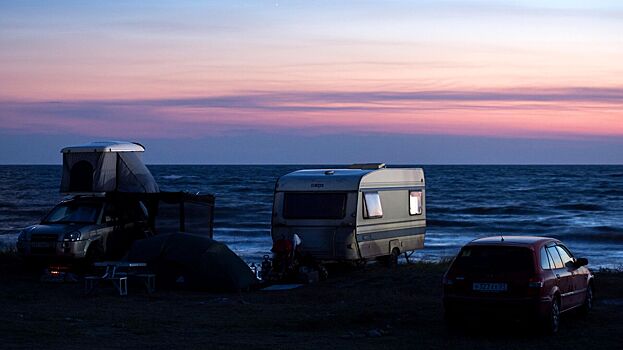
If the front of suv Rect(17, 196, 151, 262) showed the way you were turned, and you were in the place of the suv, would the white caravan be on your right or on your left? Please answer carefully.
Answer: on your left

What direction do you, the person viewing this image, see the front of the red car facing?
facing away from the viewer and to the right of the viewer

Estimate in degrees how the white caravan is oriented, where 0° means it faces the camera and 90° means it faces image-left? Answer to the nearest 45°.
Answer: approximately 45°

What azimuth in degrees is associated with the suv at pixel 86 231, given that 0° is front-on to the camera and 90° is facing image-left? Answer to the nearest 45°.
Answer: approximately 45°

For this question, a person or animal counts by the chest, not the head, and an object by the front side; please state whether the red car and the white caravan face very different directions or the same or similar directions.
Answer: very different directions

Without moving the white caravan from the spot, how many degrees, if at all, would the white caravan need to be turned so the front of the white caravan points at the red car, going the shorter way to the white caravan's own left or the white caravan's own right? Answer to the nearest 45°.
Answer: approximately 45° to the white caravan's own left

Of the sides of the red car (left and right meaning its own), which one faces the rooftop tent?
left

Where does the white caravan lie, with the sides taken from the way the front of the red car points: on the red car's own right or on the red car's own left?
on the red car's own left

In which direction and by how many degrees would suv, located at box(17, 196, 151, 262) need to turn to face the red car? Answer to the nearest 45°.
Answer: approximately 90° to its left

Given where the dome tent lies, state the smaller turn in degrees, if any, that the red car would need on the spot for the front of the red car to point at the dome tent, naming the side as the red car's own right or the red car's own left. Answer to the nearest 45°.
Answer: approximately 90° to the red car's own left
